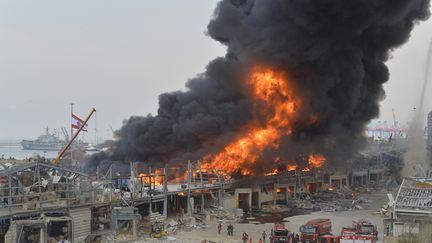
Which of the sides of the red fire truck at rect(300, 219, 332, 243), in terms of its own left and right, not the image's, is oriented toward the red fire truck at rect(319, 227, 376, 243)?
left

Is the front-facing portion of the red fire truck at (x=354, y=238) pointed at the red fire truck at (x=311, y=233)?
no

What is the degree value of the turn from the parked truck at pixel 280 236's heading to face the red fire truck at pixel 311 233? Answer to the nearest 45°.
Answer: approximately 135° to its left

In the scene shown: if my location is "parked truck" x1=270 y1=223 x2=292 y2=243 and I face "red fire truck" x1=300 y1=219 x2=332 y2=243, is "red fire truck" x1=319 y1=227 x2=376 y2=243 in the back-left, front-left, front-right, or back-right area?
front-right

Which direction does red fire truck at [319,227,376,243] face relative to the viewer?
to the viewer's left

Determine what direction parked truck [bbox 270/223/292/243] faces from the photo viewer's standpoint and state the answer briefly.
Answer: facing the viewer

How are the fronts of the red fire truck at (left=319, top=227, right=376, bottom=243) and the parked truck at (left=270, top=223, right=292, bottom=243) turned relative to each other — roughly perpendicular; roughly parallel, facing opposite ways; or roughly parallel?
roughly perpendicular

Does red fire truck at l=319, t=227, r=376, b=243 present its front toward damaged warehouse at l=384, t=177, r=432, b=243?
no

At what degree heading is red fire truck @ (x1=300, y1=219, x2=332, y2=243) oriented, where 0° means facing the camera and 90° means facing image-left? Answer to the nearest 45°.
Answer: approximately 45°

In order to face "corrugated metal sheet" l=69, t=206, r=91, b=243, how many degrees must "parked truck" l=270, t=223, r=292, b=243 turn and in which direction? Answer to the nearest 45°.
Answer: approximately 90° to its right

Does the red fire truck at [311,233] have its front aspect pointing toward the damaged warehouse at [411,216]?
no

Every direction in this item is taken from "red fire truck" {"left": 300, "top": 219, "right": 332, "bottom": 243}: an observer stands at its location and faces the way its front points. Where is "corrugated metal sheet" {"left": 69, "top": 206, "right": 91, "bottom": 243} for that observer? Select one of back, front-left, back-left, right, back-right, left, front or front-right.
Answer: front-right
